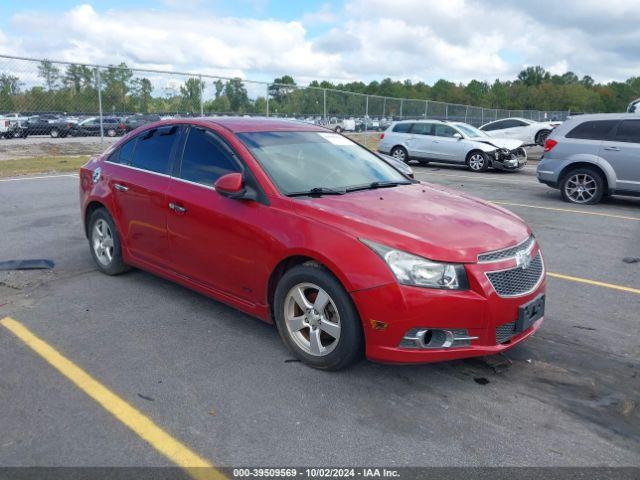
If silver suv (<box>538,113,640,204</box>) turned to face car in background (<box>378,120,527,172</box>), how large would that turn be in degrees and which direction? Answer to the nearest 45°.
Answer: approximately 135° to its left

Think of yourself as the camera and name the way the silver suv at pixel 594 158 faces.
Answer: facing to the right of the viewer

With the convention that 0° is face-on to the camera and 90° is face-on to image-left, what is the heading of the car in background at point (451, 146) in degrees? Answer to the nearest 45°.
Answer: approximately 315°

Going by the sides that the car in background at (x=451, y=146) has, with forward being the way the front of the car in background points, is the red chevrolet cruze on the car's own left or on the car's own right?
on the car's own right

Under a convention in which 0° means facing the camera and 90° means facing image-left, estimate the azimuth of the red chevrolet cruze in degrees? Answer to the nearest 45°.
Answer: approximately 315°

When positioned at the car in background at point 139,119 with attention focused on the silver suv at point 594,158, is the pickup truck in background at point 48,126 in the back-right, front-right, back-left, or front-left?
back-right
